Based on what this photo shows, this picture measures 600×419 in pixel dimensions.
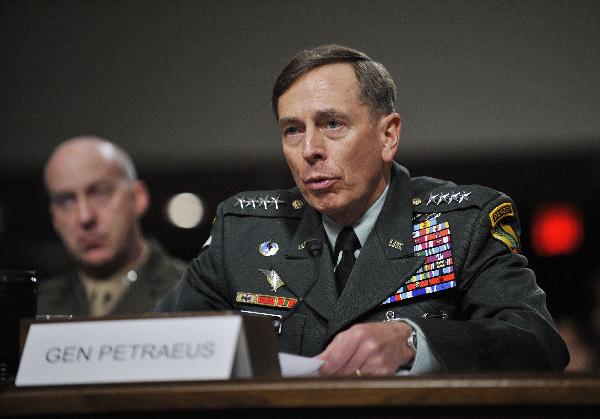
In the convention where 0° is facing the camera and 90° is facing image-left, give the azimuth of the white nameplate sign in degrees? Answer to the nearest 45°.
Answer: approximately 0°

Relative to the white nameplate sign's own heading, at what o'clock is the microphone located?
The microphone is roughly at 7 o'clock from the white nameplate sign.

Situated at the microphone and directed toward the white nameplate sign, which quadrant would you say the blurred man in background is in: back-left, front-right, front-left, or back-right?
back-right

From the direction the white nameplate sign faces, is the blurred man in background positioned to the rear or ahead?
to the rear

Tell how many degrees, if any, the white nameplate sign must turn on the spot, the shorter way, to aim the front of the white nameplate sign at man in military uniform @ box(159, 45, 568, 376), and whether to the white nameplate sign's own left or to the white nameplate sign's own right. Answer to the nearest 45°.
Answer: approximately 135° to the white nameplate sign's own left

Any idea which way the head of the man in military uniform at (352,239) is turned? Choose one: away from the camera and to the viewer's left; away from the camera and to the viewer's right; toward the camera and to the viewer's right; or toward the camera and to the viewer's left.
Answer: toward the camera and to the viewer's left
